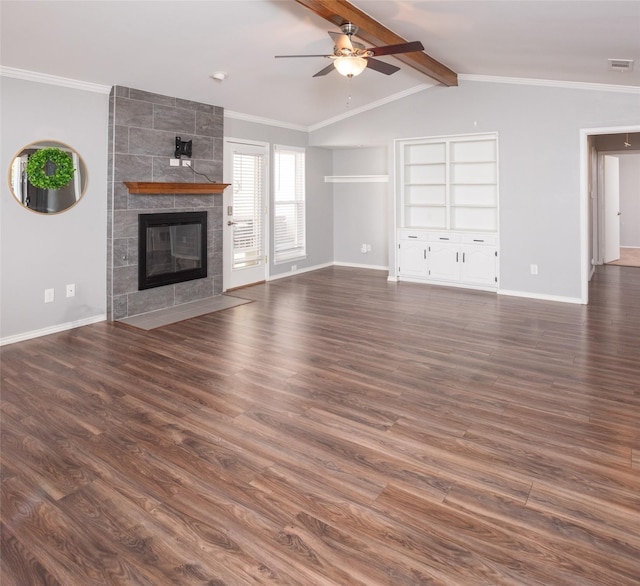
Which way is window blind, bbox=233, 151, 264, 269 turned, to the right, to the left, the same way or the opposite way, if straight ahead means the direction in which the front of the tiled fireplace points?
the same way

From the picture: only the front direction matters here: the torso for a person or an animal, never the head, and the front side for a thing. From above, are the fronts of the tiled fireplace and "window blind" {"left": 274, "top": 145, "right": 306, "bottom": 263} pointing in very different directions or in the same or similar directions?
same or similar directions

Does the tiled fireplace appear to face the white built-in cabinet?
no

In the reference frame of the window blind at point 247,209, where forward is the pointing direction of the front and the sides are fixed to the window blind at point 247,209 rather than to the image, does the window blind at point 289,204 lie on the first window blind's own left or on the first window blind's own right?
on the first window blind's own left

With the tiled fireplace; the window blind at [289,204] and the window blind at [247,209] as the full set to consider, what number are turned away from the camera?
0

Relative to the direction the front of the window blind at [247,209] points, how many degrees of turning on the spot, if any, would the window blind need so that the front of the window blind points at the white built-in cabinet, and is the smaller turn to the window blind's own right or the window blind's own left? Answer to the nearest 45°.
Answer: approximately 45° to the window blind's own left

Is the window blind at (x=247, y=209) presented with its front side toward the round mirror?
no

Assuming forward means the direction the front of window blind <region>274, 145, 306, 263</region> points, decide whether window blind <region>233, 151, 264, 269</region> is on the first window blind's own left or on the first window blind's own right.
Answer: on the first window blind's own right

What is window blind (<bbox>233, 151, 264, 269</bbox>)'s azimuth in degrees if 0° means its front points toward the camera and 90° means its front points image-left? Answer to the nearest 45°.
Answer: approximately 315°

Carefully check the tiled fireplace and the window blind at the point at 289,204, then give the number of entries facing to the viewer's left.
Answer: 0

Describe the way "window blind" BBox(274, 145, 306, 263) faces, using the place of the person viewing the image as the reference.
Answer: facing the viewer and to the right of the viewer

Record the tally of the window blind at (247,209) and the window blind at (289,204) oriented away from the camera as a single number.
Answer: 0
